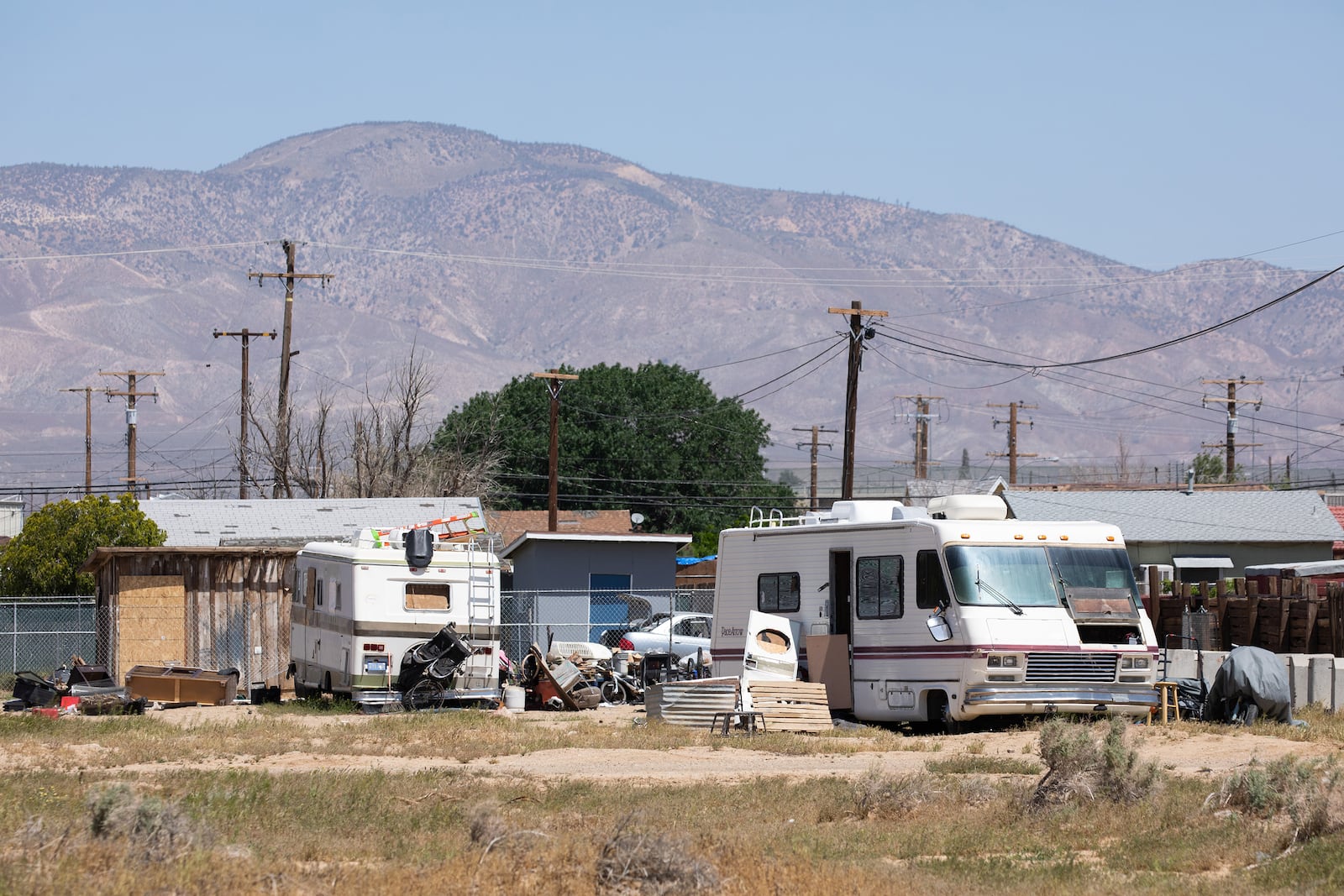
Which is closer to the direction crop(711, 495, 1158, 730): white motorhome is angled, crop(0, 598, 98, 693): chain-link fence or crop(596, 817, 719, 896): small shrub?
the small shrub

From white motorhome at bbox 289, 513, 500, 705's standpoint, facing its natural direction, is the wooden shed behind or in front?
in front

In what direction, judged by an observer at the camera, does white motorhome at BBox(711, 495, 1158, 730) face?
facing the viewer and to the right of the viewer

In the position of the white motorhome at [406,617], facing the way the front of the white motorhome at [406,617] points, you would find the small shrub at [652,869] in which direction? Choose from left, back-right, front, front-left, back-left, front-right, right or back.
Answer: back

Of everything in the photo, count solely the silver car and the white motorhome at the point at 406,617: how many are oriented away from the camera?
1

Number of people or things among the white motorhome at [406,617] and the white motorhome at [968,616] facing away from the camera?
1

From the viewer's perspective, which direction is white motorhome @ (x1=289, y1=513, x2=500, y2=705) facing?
away from the camera

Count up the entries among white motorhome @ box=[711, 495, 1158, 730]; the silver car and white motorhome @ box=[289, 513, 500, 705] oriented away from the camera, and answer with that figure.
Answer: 1

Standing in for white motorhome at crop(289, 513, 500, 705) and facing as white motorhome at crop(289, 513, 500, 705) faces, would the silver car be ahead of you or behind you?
ahead

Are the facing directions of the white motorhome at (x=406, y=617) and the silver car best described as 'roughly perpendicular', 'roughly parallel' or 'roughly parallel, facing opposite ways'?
roughly perpendicular

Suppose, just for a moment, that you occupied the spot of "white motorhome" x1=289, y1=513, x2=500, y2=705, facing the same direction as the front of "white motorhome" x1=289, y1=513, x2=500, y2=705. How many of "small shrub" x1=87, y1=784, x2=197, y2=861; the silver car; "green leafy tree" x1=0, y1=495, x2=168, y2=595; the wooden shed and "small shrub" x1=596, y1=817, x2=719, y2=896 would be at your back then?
2

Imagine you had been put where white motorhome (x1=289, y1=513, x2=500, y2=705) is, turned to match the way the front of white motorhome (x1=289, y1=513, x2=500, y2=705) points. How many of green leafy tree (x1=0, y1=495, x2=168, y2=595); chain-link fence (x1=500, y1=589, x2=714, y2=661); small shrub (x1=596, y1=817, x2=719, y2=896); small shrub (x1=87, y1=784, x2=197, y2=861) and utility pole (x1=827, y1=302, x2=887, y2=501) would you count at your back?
2
